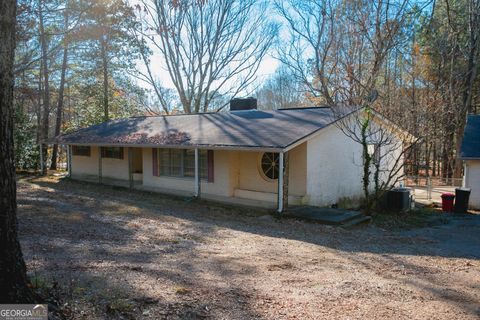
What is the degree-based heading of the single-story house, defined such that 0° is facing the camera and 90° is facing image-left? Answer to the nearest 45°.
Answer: approximately 45°

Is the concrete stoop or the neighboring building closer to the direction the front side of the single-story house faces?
the concrete stoop

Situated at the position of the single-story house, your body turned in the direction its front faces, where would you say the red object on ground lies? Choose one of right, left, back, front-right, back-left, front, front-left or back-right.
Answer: back-left

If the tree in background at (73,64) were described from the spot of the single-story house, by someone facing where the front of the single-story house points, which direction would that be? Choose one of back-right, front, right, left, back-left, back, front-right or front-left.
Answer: right

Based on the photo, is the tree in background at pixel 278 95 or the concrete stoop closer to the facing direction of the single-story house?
the concrete stoop

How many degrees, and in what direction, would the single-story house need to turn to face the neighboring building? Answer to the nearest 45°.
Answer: approximately 135° to its left

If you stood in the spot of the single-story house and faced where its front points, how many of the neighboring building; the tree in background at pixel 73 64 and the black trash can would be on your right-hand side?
1

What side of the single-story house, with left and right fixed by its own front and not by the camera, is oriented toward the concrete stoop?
left

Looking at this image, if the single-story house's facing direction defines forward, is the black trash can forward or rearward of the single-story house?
rearward
